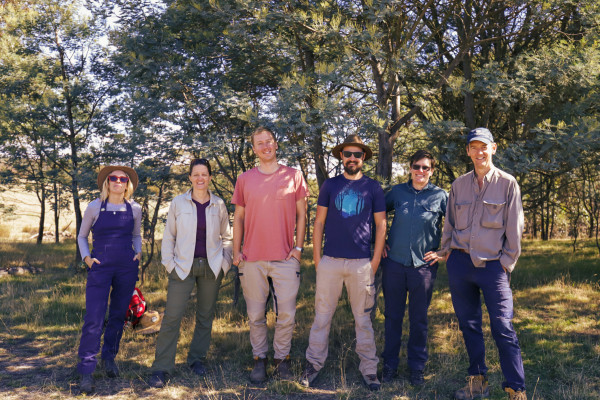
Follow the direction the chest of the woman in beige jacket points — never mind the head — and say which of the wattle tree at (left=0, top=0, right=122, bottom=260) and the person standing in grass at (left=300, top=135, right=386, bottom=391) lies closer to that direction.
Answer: the person standing in grass

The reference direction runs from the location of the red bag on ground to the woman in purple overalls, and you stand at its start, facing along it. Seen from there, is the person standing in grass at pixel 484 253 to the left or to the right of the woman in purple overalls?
left

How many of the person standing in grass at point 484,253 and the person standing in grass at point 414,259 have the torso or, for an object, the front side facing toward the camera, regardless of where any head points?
2

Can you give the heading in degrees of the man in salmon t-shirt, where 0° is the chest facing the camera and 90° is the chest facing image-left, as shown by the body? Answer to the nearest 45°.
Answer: approximately 0°

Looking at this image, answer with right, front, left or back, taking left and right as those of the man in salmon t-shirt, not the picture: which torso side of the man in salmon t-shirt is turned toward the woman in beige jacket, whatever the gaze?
right

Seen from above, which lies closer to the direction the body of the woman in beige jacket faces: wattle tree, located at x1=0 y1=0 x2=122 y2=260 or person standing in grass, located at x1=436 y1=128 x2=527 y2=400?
the person standing in grass

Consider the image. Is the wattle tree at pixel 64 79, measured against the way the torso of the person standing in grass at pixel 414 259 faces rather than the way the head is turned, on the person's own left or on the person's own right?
on the person's own right
